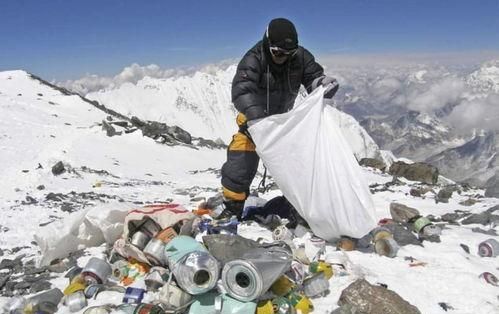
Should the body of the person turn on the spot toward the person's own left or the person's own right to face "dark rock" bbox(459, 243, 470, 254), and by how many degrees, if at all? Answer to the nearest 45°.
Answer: approximately 45° to the person's own left

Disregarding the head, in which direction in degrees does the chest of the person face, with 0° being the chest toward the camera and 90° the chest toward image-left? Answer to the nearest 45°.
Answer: approximately 315°

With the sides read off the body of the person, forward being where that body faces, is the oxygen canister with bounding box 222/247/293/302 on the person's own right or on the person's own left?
on the person's own right

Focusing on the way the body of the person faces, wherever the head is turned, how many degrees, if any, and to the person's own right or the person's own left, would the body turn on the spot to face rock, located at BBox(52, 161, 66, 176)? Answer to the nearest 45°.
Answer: approximately 180°

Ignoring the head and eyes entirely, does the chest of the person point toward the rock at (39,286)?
no

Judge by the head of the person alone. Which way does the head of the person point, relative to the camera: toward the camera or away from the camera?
toward the camera

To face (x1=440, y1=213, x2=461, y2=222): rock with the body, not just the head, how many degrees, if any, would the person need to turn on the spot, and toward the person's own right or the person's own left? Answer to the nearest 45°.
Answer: approximately 90° to the person's own left

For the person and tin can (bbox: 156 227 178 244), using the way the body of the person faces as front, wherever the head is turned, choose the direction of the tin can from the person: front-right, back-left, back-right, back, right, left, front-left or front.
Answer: right

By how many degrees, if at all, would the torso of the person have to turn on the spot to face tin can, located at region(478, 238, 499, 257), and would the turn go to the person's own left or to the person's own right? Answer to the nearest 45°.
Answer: approximately 45° to the person's own left

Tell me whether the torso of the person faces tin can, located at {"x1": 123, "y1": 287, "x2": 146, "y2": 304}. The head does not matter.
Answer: no
